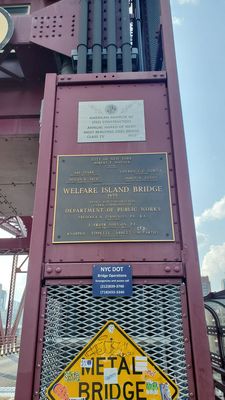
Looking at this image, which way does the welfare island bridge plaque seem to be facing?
toward the camera

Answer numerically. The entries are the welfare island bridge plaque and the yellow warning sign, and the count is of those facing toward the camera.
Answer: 2

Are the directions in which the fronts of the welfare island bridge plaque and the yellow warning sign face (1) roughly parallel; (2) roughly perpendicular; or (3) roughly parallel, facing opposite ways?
roughly parallel
